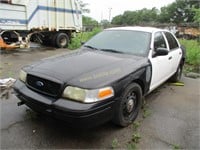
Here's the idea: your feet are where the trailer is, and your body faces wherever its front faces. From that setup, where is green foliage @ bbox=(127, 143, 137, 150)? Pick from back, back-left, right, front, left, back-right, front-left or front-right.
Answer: left

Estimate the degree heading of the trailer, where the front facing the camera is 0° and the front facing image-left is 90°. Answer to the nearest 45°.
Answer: approximately 90°

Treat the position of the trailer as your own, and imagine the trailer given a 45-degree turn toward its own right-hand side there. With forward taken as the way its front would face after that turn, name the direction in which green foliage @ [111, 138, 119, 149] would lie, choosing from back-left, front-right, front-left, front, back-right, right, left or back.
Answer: back-left
